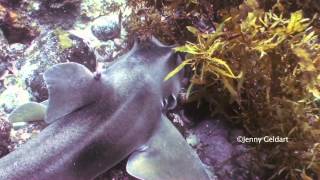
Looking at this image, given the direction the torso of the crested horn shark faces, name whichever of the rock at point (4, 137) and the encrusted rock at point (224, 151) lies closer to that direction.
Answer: the encrusted rock

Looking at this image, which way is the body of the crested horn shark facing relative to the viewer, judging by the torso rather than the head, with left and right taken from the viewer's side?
facing away from the viewer and to the right of the viewer

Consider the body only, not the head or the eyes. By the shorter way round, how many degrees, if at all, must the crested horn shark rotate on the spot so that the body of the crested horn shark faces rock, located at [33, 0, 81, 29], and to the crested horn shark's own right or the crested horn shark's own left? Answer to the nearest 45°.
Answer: approximately 45° to the crested horn shark's own left

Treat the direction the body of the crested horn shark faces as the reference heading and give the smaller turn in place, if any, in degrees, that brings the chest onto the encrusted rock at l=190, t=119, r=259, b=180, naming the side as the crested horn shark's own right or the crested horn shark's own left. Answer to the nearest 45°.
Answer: approximately 45° to the crested horn shark's own right

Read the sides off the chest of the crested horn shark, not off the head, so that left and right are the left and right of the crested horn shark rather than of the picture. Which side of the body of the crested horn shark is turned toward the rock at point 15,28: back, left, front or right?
left

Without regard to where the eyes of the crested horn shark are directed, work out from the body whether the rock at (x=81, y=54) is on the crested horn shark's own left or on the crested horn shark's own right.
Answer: on the crested horn shark's own left

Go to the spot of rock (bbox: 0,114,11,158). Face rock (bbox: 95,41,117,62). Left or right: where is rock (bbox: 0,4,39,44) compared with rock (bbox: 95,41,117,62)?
left

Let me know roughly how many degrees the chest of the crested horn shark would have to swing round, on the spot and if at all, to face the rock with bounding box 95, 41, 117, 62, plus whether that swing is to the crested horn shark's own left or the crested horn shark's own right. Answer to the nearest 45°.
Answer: approximately 45° to the crested horn shark's own left

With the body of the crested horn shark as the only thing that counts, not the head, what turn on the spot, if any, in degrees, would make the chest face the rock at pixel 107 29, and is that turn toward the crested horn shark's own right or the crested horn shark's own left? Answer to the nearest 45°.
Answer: approximately 45° to the crested horn shark's own left
